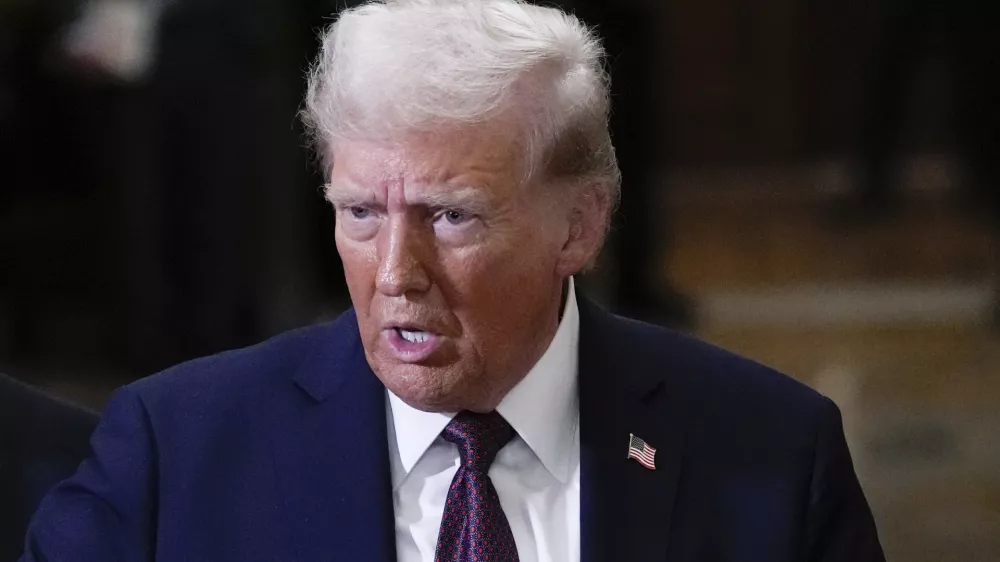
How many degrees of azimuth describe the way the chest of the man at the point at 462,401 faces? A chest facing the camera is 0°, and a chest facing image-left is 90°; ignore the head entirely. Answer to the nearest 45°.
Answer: approximately 0°

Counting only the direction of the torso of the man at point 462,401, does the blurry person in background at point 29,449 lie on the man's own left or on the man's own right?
on the man's own right
